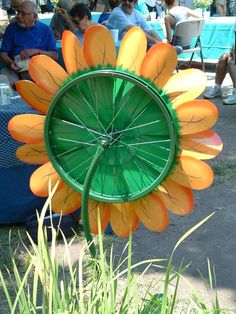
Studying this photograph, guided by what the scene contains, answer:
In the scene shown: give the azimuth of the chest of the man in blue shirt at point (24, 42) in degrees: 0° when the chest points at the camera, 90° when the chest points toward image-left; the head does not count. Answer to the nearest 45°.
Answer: approximately 45°

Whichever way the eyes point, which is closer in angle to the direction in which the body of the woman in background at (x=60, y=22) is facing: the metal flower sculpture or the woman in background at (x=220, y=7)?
the metal flower sculpture

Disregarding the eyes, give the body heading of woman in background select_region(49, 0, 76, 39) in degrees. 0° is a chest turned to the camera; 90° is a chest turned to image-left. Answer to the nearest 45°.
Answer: approximately 45°

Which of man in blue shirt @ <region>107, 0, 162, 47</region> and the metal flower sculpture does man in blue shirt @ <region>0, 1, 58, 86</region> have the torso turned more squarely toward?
the metal flower sculpture

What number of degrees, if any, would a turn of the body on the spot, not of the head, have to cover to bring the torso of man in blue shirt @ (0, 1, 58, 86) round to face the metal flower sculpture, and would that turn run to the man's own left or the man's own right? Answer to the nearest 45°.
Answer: approximately 45° to the man's own left
